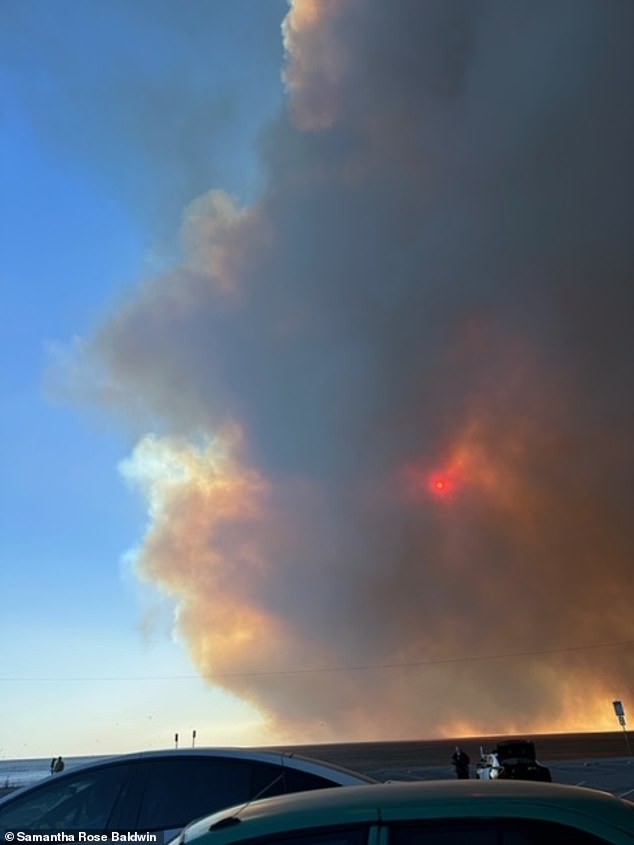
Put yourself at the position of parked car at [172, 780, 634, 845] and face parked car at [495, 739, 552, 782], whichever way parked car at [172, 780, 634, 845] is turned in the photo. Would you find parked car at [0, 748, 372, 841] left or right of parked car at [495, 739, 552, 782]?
left
